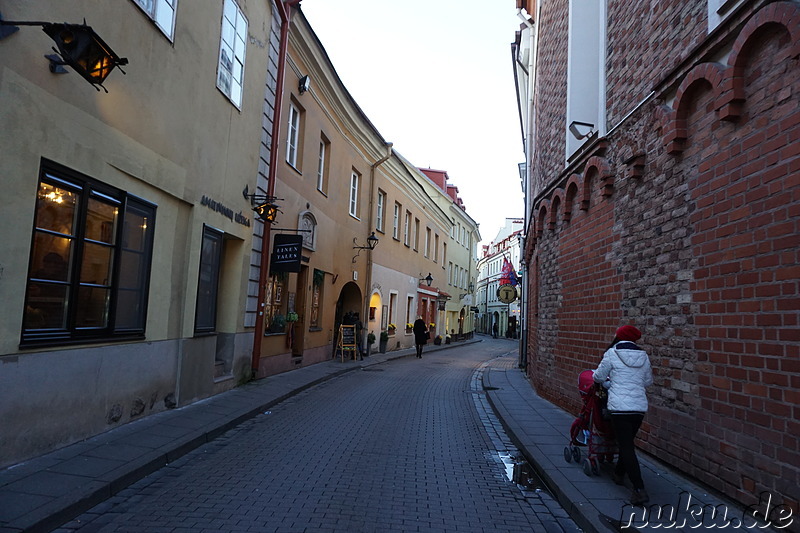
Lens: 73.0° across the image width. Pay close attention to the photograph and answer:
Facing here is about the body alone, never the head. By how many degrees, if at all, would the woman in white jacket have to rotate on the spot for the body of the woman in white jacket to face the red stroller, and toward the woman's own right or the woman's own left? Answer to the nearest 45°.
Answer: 0° — they already face it

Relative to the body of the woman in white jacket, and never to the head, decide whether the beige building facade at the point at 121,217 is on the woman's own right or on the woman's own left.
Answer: on the woman's own left

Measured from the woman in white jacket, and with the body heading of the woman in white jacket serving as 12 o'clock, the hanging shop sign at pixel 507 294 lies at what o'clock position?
The hanging shop sign is roughly at 1 o'clock from the woman in white jacket.

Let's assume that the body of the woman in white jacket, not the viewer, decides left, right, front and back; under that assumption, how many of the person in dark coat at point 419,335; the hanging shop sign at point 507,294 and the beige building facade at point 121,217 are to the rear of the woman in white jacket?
0

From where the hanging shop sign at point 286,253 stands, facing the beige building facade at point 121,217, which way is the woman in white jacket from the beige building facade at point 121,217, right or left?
left

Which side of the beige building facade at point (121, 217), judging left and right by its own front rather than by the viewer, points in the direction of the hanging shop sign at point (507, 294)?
left

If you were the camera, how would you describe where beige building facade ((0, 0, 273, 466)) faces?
facing the viewer and to the right of the viewer

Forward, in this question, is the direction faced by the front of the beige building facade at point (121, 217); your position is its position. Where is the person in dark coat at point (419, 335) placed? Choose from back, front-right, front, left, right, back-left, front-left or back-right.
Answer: left

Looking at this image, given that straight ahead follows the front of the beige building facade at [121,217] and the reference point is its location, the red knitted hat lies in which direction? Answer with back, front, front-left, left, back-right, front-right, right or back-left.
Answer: front

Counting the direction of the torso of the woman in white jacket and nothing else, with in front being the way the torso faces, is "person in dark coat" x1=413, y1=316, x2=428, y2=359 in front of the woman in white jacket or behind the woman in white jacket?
in front

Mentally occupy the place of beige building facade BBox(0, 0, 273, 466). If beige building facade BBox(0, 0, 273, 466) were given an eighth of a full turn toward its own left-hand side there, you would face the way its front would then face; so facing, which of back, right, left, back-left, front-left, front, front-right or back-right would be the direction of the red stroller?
front-right

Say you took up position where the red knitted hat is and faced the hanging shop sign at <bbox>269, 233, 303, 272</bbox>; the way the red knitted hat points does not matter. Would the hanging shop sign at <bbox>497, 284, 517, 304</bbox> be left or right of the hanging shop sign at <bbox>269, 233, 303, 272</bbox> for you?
right

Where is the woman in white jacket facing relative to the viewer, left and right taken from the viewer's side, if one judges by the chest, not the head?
facing away from the viewer and to the left of the viewer

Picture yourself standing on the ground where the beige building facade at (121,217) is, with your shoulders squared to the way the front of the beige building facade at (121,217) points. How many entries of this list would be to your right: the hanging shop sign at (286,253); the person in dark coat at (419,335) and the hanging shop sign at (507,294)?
0
